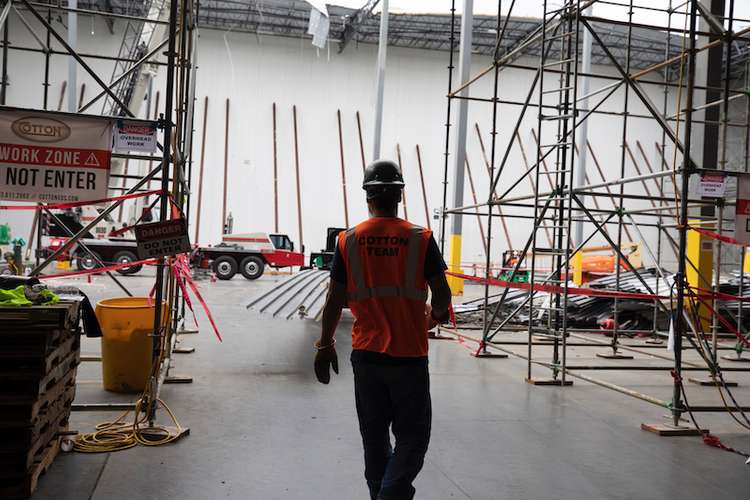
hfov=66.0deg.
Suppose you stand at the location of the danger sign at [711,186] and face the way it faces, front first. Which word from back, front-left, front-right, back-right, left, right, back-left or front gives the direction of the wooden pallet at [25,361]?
front-right

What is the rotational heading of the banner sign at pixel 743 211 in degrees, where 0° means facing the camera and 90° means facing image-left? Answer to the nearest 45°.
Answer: approximately 0°

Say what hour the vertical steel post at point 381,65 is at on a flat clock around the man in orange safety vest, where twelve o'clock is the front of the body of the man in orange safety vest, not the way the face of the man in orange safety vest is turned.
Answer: The vertical steel post is roughly at 12 o'clock from the man in orange safety vest.

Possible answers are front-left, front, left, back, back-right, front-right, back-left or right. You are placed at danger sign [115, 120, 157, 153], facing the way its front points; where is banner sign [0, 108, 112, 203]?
right

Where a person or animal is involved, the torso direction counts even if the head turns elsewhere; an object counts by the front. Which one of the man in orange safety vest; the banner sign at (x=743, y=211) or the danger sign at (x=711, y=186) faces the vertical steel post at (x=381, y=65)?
the man in orange safety vest

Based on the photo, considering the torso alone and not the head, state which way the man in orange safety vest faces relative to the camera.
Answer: away from the camera

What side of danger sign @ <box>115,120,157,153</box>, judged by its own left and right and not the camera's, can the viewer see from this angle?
front

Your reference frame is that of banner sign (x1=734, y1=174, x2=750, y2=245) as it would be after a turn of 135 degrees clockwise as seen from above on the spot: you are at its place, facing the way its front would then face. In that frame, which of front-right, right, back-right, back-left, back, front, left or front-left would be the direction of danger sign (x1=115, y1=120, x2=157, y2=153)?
left

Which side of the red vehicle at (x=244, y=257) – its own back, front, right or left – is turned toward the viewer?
right

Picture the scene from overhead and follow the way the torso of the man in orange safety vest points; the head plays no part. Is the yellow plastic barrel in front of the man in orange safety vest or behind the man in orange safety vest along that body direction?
in front

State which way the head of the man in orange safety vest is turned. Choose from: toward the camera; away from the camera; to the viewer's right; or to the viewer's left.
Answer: away from the camera

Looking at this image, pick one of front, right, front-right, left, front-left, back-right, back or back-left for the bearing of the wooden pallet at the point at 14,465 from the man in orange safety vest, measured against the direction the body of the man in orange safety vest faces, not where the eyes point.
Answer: left

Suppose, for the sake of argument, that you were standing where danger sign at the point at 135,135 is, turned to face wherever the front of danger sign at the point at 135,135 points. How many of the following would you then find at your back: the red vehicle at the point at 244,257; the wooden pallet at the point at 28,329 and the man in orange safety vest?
1

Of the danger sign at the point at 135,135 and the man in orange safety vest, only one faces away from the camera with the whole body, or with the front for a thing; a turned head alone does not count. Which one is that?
the man in orange safety vest

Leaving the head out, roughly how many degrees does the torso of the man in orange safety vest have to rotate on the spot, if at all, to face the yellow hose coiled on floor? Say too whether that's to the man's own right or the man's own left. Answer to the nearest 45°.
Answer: approximately 45° to the man's own left
